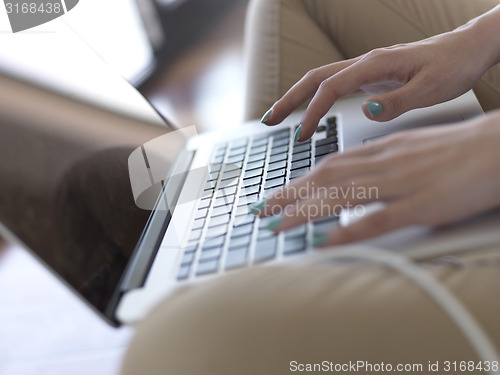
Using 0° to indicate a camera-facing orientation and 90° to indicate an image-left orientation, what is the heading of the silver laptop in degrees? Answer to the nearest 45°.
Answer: approximately 270°
